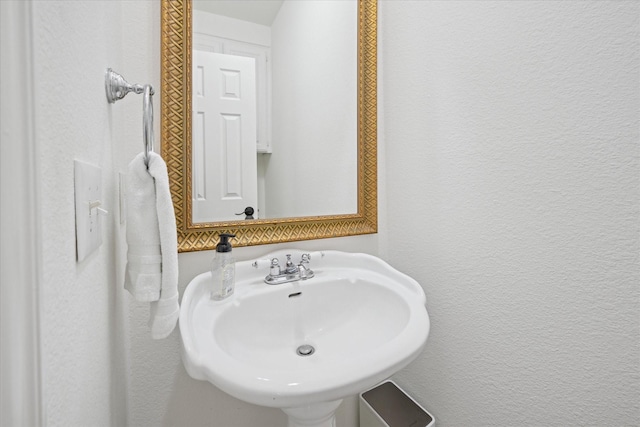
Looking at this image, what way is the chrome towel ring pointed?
to the viewer's right

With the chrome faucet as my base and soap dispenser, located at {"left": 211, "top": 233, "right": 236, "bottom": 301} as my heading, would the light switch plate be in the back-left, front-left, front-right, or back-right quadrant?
front-left
